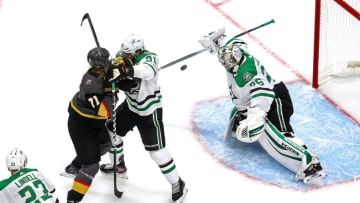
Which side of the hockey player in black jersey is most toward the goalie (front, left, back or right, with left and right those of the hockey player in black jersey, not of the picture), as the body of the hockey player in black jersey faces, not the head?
front

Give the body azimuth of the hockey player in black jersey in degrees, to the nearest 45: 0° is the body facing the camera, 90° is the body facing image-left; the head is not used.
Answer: approximately 270°

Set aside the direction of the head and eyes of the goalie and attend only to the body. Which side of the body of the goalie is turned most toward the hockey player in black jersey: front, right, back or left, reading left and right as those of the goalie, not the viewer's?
front

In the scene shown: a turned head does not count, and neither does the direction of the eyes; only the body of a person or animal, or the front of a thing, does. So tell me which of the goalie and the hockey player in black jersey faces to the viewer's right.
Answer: the hockey player in black jersey

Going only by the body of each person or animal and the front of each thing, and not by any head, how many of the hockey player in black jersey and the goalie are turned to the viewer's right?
1

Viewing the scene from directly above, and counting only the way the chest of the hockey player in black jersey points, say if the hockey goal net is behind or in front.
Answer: in front

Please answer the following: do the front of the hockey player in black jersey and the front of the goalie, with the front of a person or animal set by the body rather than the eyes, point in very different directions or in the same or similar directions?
very different directions

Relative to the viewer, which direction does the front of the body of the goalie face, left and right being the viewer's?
facing the viewer and to the left of the viewer

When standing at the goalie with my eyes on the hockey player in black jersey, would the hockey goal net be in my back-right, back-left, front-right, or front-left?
back-right

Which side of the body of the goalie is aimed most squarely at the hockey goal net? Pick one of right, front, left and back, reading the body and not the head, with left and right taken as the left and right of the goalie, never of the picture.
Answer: back

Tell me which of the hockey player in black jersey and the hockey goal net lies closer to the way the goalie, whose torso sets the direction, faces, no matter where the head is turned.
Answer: the hockey player in black jersey

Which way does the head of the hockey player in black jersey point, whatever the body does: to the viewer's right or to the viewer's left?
to the viewer's right
